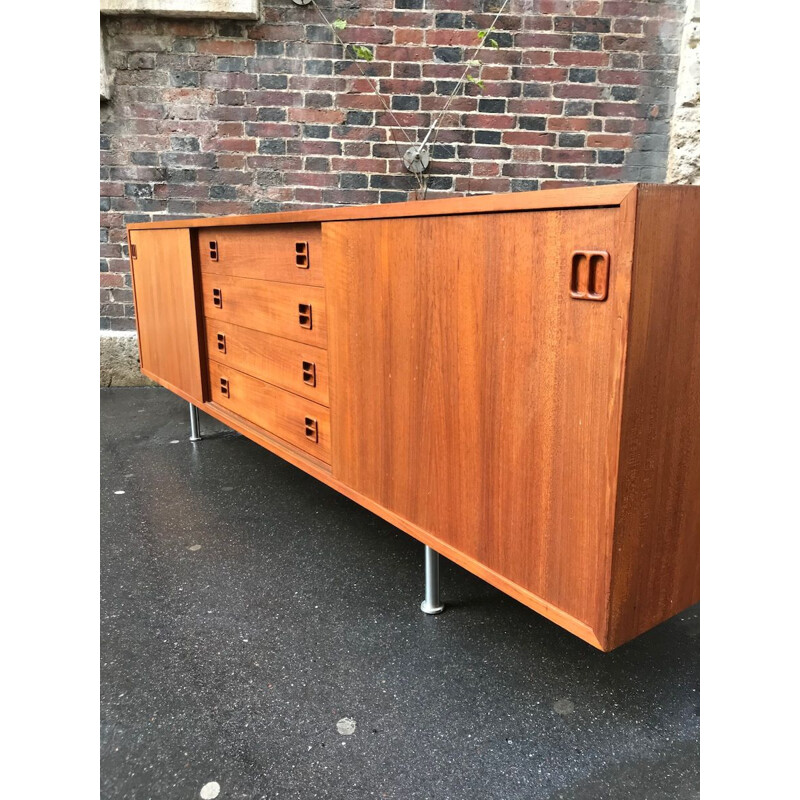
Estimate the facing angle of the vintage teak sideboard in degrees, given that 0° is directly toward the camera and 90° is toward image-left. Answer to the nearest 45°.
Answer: approximately 45°

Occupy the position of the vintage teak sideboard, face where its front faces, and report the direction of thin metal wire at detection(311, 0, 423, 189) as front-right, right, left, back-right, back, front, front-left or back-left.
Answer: back-right
